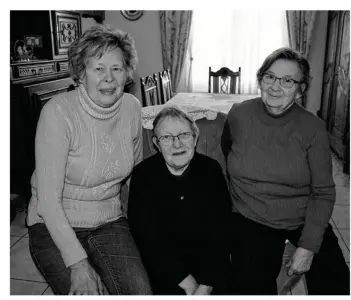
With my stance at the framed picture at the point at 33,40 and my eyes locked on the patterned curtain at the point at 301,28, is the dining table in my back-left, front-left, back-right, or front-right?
front-right

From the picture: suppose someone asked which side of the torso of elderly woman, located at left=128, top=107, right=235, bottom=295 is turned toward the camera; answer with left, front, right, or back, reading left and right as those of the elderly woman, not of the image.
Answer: front

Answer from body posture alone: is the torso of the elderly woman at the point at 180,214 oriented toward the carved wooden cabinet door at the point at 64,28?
no

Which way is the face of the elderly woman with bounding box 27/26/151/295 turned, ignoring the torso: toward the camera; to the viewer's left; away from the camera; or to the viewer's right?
toward the camera

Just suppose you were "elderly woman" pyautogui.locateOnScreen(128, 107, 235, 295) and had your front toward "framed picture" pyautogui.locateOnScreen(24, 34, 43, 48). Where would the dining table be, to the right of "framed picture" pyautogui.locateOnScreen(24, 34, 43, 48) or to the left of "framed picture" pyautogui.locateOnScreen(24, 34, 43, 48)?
right

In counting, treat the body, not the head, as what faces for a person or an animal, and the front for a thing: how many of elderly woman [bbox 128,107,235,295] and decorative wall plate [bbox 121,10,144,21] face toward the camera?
2

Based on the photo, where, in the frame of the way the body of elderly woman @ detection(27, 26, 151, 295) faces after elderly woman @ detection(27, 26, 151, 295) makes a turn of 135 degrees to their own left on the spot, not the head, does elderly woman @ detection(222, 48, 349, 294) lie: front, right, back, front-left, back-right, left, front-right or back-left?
right

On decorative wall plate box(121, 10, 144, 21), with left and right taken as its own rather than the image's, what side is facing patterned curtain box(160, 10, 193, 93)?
left

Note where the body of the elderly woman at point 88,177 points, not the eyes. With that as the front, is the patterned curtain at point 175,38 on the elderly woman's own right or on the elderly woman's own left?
on the elderly woman's own left

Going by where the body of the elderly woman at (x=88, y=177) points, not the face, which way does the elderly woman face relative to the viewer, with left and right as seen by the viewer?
facing the viewer and to the right of the viewer

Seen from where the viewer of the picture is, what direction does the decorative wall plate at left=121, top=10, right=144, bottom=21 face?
facing the viewer

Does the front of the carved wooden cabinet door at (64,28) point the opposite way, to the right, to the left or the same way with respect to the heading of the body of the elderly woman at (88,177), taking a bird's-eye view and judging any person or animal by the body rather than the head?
the same way

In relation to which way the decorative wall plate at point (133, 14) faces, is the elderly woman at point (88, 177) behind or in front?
in front

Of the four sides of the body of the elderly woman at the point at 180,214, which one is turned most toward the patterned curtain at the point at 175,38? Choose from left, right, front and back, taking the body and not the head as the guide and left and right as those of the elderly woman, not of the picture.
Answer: back

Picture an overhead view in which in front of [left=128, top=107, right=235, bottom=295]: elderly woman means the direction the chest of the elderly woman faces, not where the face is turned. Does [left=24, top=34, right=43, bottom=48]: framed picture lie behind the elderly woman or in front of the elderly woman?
behind

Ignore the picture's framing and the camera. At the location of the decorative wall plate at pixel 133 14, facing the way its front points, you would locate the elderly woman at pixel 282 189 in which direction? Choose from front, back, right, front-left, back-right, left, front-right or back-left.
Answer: front

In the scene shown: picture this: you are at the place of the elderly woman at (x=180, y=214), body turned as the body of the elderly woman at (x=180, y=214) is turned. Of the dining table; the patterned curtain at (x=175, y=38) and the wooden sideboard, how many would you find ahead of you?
0
